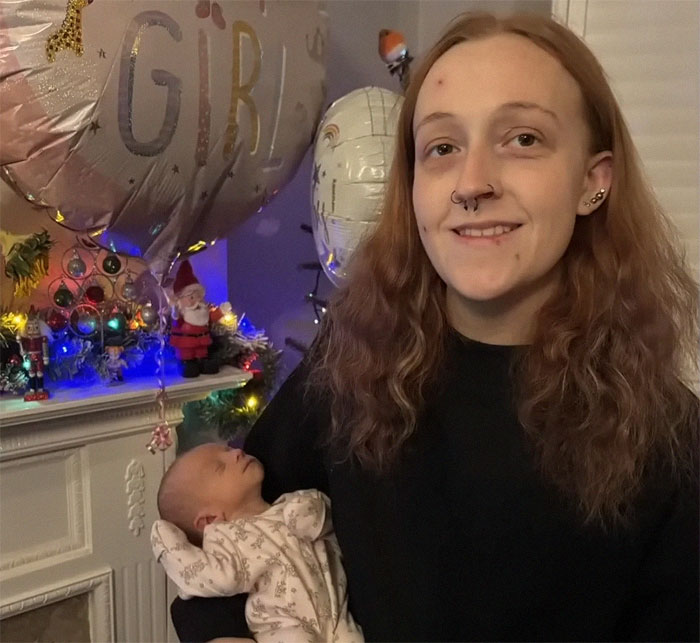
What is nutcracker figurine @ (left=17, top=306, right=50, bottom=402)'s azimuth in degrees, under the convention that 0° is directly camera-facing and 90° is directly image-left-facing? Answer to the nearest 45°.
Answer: approximately 0°

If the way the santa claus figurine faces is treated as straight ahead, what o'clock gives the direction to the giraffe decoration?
The giraffe decoration is roughly at 2 o'clock from the santa claus figurine.

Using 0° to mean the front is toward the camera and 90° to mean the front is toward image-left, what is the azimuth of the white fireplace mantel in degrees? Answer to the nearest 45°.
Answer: approximately 315°

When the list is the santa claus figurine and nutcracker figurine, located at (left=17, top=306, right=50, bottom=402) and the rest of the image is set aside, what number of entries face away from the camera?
0

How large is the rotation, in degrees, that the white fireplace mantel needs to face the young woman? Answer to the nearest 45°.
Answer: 0° — it already faces them
